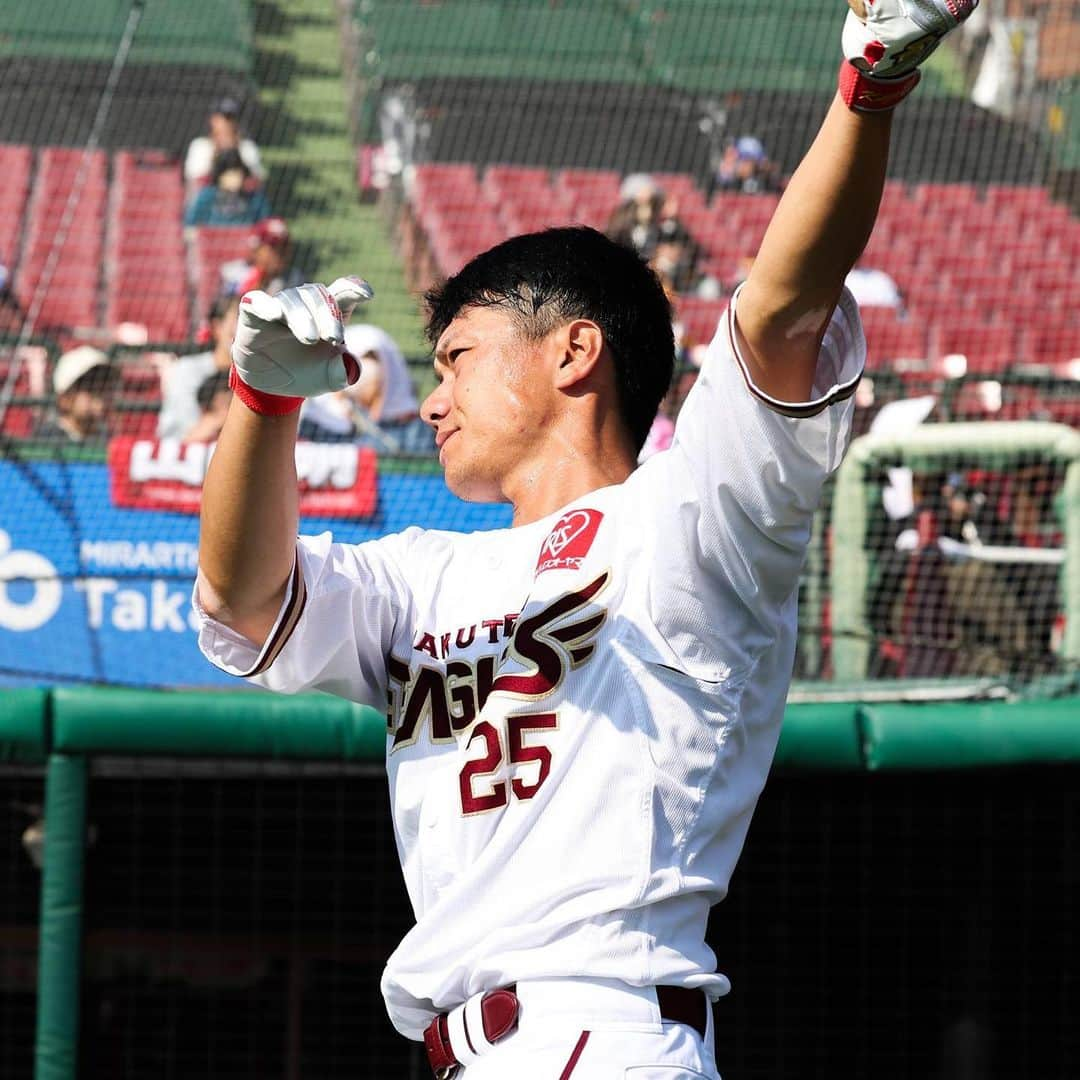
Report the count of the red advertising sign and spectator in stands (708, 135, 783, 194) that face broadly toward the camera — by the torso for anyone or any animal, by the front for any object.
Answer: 2

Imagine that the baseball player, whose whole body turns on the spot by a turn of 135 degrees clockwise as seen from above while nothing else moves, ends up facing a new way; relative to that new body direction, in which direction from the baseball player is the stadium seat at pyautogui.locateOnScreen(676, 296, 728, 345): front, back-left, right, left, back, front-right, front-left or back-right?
front

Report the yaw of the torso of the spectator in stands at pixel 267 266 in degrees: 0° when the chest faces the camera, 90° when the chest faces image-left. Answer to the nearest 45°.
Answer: approximately 0°

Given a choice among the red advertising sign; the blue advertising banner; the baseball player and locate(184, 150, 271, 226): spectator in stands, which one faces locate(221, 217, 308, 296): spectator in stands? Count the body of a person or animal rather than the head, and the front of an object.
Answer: locate(184, 150, 271, 226): spectator in stands

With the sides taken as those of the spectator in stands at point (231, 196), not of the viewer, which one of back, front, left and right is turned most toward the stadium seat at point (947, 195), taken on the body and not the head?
left

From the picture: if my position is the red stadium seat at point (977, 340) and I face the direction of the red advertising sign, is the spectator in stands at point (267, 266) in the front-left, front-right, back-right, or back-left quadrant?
front-right

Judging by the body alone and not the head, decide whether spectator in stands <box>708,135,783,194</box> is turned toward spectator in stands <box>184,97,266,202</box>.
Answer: no

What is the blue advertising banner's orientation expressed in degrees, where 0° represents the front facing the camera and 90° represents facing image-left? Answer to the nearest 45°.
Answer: approximately 0°

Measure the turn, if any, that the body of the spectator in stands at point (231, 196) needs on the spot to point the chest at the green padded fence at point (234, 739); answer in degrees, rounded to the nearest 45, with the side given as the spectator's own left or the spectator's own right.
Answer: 0° — they already face it

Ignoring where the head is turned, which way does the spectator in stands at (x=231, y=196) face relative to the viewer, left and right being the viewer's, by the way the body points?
facing the viewer

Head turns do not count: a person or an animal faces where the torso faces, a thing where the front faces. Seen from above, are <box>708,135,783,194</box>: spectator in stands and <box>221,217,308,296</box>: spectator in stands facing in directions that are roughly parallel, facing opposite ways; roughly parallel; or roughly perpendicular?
roughly parallel

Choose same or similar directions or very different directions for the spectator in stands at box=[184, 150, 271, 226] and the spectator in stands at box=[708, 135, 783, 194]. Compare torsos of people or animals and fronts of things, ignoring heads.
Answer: same or similar directions

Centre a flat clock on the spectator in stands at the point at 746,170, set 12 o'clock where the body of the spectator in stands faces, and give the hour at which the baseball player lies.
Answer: The baseball player is roughly at 12 o'clock from the spectator in stands.

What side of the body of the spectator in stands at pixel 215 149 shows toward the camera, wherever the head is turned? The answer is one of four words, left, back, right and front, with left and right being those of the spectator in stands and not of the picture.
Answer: front

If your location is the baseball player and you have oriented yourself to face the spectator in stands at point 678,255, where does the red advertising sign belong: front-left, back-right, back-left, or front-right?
front-left

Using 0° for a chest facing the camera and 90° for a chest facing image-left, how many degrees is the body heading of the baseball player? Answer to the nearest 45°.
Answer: approximately 45°

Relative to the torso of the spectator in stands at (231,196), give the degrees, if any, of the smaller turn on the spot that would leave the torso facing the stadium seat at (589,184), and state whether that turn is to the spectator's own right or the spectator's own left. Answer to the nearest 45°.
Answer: approximately 90° to the spectator's own left

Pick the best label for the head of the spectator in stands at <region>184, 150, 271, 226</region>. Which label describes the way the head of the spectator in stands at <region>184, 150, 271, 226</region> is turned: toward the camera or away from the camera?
toward the camera

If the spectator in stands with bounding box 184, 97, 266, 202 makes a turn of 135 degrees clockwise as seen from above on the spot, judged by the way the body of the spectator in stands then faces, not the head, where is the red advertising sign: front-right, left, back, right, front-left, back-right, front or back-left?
back-left

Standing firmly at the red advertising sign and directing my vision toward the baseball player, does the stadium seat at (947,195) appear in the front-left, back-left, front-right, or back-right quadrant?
back-left
